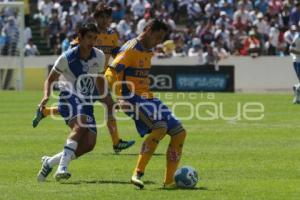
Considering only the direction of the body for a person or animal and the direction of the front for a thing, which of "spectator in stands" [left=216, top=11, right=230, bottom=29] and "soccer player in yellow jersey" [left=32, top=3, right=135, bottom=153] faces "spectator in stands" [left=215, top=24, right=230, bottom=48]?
"spectator in stands" [left=216, top=11, right=230, bottom=29]

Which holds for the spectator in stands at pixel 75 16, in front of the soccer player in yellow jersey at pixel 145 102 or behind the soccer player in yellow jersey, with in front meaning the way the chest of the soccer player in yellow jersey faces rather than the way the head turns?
behind

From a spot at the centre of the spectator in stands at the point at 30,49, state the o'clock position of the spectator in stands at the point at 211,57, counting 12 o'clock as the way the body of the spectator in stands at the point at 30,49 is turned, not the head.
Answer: the spectator in stands at the point at 211,57 is roughly at 10 o'clock from the spectator in stands at the point at 30,49.

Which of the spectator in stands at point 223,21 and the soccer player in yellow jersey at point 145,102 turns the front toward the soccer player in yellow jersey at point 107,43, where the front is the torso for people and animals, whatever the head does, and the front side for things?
the spectator in stands

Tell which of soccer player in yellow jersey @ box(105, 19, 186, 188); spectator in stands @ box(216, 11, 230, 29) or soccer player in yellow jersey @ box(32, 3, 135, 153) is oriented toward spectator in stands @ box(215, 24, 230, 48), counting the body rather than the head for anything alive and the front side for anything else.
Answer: spectator in stands @ box(216, 11, 230, 29)

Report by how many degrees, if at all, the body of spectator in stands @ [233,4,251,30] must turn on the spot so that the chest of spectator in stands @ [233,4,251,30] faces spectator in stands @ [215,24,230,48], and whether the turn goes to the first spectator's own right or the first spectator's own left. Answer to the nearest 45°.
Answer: approximately 45° to the first spectator's own right

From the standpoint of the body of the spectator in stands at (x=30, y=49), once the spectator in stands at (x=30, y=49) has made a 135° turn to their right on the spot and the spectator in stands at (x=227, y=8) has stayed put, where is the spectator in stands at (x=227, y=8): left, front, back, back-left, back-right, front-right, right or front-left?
back-right

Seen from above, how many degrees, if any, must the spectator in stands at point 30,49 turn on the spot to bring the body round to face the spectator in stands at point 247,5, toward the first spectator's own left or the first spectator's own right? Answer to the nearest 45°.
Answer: approximately 90° to the first spectator's own left

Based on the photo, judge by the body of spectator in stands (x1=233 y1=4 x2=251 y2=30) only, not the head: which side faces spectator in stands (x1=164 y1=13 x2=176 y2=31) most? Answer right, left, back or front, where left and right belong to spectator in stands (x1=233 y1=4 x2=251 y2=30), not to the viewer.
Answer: right

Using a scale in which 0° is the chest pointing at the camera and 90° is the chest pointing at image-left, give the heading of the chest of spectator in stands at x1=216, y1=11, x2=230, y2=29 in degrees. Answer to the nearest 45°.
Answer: approximately 0°
